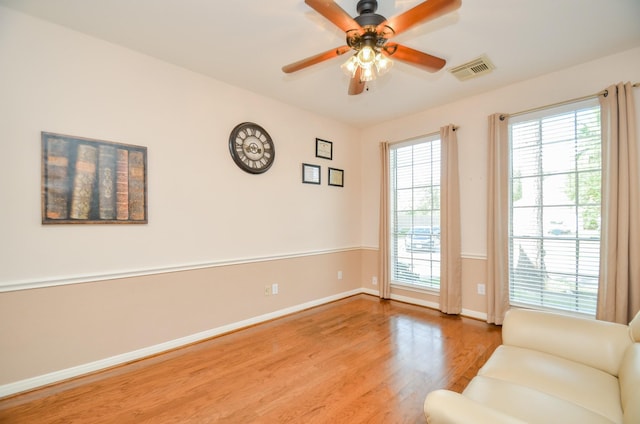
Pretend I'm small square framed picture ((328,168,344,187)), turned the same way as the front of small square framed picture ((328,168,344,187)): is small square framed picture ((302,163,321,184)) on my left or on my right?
on my right

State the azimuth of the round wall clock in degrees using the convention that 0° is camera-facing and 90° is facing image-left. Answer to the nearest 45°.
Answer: approximately 315°

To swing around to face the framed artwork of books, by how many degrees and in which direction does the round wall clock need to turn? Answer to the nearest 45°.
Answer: approximately 90° to its right

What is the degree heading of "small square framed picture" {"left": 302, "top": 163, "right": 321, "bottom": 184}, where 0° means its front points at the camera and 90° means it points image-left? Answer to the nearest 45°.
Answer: approximately 315°

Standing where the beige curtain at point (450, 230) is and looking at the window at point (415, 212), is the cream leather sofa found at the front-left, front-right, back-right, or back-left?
back-left

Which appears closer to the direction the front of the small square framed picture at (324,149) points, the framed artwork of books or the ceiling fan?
the ceiling fan

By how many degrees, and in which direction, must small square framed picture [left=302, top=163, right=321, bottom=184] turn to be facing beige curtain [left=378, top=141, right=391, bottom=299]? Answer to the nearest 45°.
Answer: approximately 45° to its left

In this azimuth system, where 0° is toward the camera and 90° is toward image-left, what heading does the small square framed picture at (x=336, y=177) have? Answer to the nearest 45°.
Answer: approximately 315°
